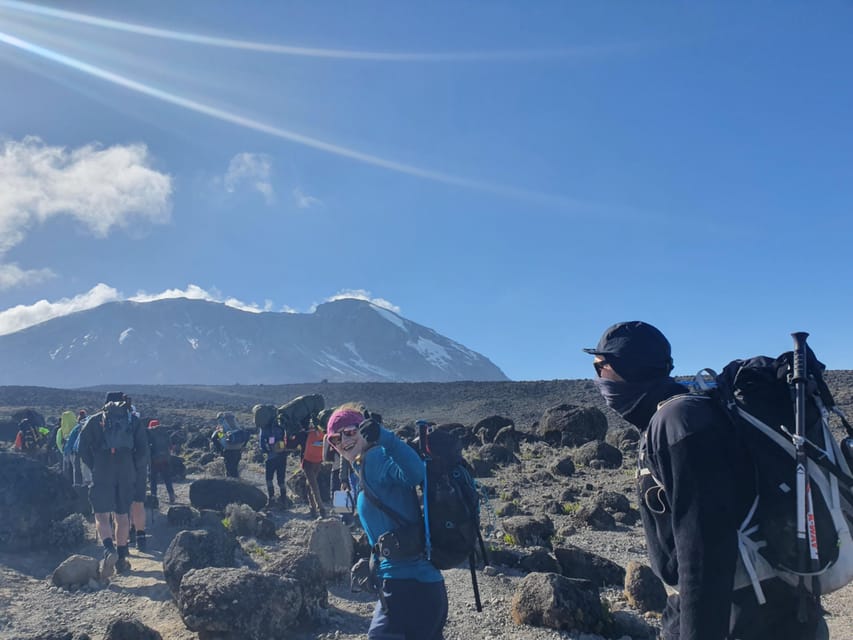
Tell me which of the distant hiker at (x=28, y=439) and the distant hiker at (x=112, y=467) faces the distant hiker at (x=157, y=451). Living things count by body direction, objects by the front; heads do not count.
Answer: the distant hiker at (x=112, y=467)

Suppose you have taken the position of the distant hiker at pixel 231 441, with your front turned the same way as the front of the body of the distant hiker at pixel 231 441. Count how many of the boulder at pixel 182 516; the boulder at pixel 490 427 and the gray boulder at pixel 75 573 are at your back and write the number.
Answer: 2

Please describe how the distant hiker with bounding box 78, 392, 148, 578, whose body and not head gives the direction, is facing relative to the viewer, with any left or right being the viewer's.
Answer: facing away from the viewer

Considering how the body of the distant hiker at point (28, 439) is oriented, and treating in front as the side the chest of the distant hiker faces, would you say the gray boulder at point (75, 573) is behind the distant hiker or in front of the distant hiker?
behind

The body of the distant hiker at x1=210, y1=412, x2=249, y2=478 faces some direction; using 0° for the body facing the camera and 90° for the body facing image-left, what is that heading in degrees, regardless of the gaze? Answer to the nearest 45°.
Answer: approximately 180°

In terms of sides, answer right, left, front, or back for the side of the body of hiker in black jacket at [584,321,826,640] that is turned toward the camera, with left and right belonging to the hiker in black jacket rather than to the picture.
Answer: left

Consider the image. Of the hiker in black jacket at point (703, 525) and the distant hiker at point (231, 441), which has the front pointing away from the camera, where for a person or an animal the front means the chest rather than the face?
the distant hiker

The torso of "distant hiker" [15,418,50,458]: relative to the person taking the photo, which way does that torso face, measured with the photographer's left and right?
facing away from the viewer

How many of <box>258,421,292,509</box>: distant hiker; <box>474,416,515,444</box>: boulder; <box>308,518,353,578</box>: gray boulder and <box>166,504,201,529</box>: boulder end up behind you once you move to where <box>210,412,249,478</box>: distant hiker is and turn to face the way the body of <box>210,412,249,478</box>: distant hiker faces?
3

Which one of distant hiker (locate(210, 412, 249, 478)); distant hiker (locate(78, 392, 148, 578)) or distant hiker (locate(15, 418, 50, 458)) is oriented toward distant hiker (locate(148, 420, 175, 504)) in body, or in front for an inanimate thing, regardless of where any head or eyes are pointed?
distant hiker (locate(78, 392, 148, 578))

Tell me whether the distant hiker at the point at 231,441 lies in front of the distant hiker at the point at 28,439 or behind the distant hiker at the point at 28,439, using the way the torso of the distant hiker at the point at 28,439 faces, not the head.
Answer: behind

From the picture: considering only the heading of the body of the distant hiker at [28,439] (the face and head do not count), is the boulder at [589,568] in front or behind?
behind
